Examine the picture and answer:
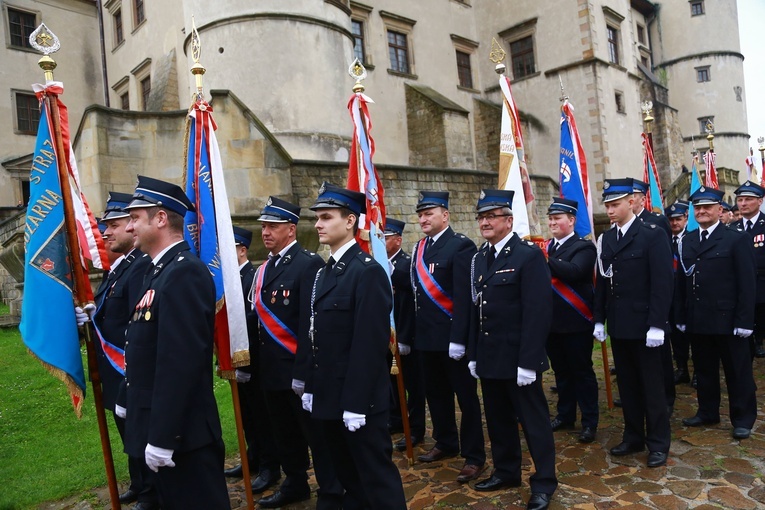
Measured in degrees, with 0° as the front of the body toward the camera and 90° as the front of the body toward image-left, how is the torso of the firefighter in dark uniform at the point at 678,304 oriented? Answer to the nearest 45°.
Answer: approximately 45°

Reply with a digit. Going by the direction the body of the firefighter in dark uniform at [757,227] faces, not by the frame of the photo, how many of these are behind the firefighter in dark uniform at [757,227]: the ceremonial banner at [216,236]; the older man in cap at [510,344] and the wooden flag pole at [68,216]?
0

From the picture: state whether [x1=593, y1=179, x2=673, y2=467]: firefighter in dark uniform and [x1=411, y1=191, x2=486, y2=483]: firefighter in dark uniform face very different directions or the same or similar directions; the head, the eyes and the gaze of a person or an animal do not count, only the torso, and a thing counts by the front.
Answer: same or similar directions

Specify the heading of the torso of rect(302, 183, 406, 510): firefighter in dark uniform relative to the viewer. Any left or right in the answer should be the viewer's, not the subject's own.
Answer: facing the viewer and to the left of the viewer

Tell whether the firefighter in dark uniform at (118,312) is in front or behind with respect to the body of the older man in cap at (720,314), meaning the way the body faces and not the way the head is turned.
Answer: in front

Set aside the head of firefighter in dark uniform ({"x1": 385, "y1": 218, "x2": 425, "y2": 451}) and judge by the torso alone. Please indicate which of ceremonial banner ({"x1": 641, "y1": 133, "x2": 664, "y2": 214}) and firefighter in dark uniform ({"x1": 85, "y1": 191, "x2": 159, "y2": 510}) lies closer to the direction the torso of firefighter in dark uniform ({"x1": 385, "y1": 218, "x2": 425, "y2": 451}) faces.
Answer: the firefighter in dark uniform

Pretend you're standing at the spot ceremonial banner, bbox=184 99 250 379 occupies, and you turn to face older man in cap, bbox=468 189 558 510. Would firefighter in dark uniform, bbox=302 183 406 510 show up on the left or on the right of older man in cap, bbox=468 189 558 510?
right

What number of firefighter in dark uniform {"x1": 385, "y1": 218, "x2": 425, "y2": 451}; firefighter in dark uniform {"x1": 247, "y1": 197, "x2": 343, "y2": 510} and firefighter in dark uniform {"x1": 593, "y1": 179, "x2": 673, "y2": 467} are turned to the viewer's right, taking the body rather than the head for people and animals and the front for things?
0

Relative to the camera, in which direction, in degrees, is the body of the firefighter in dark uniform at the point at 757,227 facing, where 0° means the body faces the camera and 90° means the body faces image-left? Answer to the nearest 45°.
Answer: approximately 45°

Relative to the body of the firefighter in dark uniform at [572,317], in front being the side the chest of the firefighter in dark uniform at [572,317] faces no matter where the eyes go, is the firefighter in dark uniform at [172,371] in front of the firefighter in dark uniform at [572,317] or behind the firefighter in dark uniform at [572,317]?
in front

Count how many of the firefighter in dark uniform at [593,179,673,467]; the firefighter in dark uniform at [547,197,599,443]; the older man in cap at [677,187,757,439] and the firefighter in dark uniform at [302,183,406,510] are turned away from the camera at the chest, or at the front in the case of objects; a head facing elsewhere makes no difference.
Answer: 0

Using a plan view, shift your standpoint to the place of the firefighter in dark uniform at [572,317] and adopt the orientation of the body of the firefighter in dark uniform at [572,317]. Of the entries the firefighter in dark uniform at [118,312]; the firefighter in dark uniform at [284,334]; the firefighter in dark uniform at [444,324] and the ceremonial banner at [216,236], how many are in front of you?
4

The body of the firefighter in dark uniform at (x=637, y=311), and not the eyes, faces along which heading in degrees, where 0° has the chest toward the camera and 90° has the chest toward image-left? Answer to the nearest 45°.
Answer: approximately 45°

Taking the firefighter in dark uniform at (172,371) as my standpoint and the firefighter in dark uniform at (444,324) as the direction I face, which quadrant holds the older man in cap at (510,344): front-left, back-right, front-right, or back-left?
front-right
